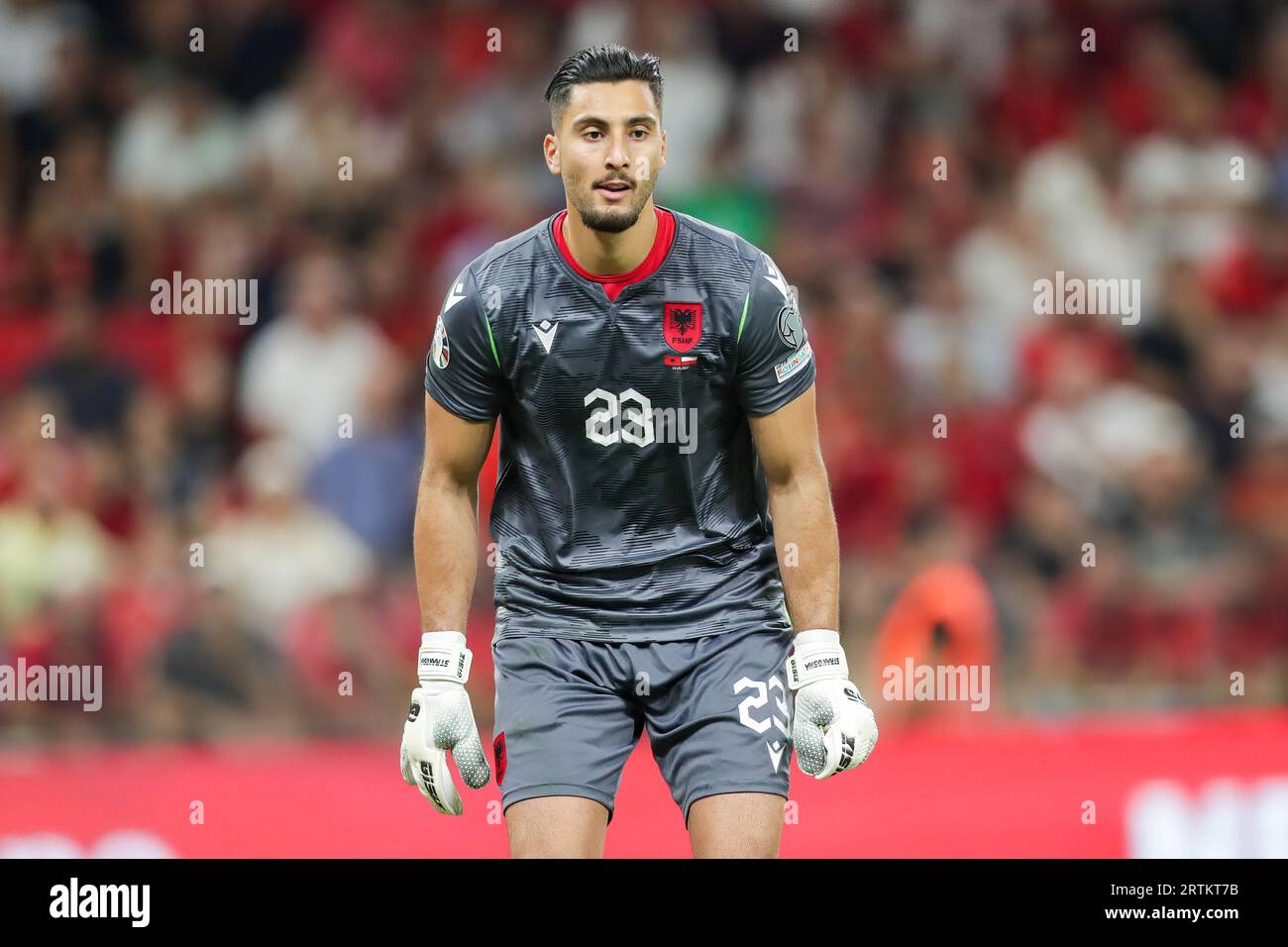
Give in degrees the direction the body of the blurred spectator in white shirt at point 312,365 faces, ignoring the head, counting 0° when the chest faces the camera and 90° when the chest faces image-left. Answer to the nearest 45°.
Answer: approximately 0°

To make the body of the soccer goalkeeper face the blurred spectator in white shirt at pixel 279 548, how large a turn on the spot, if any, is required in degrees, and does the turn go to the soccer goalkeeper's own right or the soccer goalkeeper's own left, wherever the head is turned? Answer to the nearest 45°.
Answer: approximately 180°

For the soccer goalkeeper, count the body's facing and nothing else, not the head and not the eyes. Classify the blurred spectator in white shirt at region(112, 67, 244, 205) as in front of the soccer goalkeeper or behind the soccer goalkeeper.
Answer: behind

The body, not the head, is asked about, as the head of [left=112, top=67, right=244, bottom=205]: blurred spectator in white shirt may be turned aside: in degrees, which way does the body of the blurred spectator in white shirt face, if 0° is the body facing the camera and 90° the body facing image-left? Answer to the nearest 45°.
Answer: approximately 0°

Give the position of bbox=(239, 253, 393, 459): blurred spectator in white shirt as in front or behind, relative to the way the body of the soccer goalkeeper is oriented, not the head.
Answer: behind

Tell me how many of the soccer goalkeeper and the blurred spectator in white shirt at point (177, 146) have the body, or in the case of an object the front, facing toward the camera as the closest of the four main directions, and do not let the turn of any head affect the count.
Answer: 2
